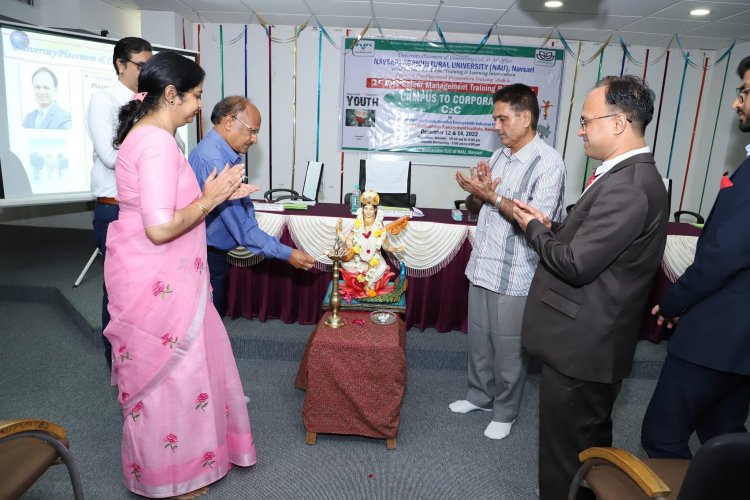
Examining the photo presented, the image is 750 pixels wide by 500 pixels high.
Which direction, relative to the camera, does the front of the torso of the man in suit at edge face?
to the viewer's left

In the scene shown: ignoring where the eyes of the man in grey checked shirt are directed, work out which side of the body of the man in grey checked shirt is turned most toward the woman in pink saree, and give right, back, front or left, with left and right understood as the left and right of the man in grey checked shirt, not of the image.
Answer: front

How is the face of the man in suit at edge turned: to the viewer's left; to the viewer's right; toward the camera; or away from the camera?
to the viewer's left

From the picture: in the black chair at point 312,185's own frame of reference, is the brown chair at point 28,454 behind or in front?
in front

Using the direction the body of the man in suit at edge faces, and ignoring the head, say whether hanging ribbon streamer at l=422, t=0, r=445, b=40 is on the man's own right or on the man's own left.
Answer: on the man's own right

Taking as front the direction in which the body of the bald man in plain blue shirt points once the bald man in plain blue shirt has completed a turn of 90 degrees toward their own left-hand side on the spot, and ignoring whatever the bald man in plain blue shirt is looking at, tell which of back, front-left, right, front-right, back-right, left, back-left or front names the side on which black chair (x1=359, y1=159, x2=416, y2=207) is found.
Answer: front-right

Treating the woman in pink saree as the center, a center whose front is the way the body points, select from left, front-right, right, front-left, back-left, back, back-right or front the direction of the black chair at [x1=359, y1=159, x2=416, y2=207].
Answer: front-left

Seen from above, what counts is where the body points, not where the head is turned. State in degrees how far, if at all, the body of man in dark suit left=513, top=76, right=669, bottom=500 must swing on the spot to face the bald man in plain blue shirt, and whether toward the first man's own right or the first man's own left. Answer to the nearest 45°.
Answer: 0° — they already face them

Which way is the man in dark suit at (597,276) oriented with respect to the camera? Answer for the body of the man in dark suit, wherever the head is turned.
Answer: to the viewer's left

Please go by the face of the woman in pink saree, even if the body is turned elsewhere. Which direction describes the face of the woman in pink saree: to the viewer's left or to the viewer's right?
to the viewer's right

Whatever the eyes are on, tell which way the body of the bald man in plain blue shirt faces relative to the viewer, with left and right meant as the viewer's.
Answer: facing to the right of the viewer

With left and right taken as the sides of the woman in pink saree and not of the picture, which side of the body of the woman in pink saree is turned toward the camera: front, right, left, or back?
right

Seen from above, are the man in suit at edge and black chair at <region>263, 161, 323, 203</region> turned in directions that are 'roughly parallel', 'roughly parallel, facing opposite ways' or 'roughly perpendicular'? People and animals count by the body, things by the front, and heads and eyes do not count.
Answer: roughly perpendicular

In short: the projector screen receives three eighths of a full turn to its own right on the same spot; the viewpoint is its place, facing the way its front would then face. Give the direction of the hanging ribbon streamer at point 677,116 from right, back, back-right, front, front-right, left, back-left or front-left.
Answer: back

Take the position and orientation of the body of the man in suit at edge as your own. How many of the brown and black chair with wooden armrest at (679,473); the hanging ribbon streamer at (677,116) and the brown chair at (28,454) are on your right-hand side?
1
